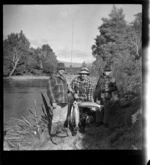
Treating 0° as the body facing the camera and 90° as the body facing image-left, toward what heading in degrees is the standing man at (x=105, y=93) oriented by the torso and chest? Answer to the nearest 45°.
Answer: approximately 0°

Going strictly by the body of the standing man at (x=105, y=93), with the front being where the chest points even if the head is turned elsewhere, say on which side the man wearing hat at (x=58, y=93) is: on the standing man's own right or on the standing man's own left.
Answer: on the standing man's own right

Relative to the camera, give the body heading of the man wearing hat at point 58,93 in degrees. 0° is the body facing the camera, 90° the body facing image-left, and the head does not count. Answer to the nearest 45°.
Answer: approximately 315°

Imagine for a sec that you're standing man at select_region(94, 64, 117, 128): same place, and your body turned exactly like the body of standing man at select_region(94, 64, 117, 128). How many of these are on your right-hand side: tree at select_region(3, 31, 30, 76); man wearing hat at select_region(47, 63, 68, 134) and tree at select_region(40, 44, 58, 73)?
3
